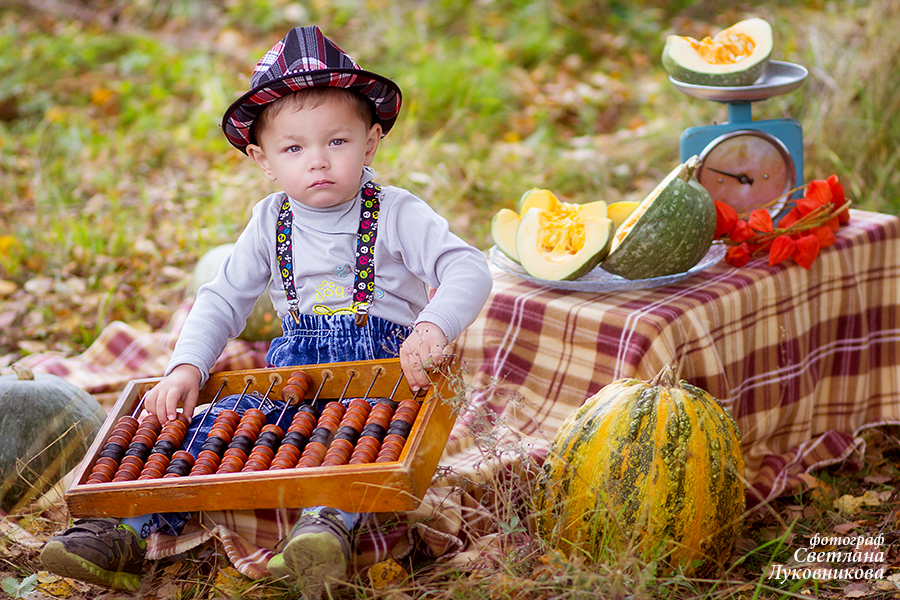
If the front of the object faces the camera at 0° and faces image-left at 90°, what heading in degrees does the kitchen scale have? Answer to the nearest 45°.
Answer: approximately 0°

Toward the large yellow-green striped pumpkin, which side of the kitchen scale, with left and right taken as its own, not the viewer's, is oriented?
front

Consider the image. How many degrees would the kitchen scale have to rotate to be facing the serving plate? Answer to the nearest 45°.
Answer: approximately 45° to its right

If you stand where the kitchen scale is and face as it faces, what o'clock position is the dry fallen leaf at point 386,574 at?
The dry fallen leaf is roughly at 1 o'clock from the kitchen scale.
